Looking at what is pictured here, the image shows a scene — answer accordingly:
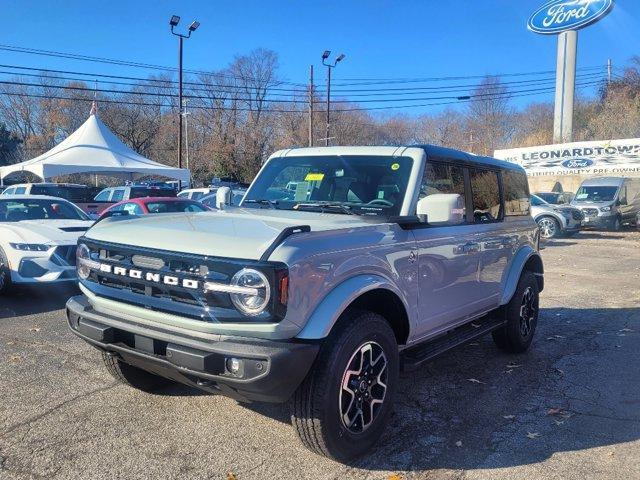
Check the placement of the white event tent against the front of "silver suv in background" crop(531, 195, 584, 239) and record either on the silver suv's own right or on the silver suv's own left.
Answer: on the silver suv's own right

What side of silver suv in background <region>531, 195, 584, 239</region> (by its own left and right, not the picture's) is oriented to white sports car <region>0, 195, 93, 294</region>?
right

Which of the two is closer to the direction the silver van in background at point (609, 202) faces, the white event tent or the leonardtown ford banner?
the white event tent

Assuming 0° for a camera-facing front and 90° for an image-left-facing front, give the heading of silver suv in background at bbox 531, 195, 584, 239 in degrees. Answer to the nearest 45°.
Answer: approximately 315°

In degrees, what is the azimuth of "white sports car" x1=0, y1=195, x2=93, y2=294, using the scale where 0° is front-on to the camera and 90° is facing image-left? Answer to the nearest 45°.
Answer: approximately 315°

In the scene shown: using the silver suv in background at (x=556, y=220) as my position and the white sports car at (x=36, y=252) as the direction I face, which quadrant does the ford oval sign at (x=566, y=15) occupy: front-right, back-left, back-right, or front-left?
back-right

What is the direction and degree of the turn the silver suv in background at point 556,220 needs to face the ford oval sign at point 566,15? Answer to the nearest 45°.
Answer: approximately 135° to its left

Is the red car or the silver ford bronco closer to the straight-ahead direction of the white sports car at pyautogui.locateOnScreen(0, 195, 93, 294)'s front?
the silver ford bronco

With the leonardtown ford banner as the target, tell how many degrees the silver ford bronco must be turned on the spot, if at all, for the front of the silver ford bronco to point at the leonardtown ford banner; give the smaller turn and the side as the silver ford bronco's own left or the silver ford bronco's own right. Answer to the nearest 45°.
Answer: approximately 180°

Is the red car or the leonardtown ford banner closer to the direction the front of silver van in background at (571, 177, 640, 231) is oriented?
the red car

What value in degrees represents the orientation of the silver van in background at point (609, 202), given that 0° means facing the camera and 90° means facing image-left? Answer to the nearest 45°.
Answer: approximately 45°
